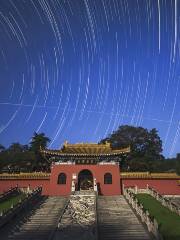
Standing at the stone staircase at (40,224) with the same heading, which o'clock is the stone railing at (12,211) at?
The stone railing is roughly at 4 o'clock from the stone staircase.

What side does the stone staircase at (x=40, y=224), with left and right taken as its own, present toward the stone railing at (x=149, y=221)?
left

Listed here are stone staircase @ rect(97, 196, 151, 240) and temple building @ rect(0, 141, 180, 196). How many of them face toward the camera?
2

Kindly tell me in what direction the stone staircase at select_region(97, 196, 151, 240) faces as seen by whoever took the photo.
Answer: facing the viewer

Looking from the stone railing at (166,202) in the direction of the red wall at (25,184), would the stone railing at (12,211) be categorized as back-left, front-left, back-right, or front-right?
front-left

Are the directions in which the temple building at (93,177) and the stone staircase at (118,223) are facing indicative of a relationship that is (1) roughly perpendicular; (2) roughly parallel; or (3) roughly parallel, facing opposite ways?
roughly parallel

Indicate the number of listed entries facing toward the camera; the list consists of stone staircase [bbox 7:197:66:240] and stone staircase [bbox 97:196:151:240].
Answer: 2

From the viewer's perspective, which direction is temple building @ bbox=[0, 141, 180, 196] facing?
toward the camera

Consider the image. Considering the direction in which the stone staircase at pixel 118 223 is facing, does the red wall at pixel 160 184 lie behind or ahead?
behind

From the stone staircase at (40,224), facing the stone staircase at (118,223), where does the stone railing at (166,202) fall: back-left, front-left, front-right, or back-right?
front-left

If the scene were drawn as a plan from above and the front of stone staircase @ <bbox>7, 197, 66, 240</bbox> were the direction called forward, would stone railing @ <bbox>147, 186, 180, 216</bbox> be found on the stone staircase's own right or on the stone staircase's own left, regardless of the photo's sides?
on the stone staircase's own left

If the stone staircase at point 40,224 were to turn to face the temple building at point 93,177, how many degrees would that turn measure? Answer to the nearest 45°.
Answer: approximately 135° to its left

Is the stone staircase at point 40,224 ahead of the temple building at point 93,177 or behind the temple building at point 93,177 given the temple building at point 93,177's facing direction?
ahead

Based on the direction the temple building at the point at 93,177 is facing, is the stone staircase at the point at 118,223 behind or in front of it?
in front

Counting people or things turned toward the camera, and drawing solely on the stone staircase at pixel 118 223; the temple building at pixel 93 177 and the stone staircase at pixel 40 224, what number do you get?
3

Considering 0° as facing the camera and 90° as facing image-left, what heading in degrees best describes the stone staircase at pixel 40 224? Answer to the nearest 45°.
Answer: approximately 0°

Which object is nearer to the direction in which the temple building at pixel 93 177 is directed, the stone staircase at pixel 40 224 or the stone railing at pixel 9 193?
the stone staircase
